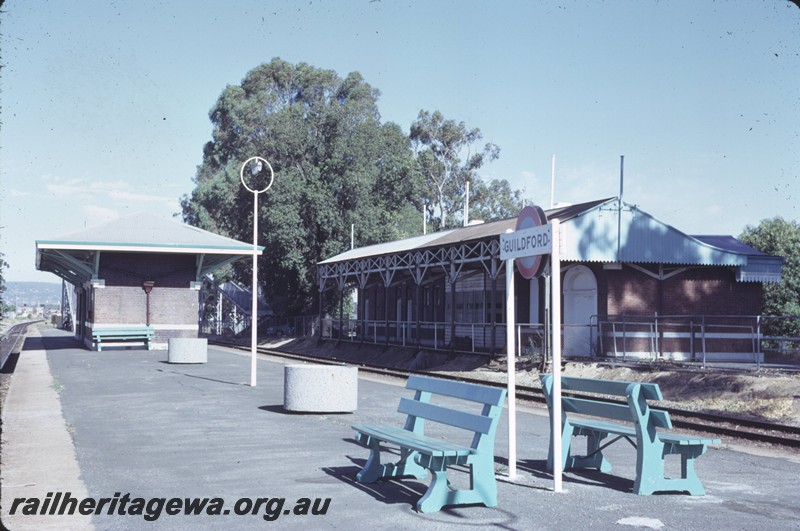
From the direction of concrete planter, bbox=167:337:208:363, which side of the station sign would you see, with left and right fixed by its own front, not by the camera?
right

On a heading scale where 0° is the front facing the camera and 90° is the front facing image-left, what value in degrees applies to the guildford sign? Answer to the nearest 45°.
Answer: approximately 45°

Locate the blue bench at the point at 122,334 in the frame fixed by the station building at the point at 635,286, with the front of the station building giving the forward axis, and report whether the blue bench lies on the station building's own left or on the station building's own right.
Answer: on the station building's own right

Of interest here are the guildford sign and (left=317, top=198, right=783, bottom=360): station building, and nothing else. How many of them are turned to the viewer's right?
0

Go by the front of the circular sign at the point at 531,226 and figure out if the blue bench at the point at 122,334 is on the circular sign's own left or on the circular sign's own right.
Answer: on the circular sign's own right

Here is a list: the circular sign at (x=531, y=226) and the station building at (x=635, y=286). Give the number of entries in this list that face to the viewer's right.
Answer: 0

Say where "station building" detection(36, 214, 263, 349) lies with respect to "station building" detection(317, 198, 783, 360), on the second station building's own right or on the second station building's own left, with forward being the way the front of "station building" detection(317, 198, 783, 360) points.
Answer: on the second station building's own right

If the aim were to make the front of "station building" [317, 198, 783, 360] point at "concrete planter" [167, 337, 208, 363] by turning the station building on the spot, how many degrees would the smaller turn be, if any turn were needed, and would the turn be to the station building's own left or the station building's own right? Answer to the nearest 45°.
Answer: approximately 45° to the station building's own right

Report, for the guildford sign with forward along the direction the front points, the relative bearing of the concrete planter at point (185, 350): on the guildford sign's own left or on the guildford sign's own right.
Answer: on the guildford sign's own right

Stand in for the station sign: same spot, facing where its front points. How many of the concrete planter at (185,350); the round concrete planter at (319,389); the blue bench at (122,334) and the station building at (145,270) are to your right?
4
